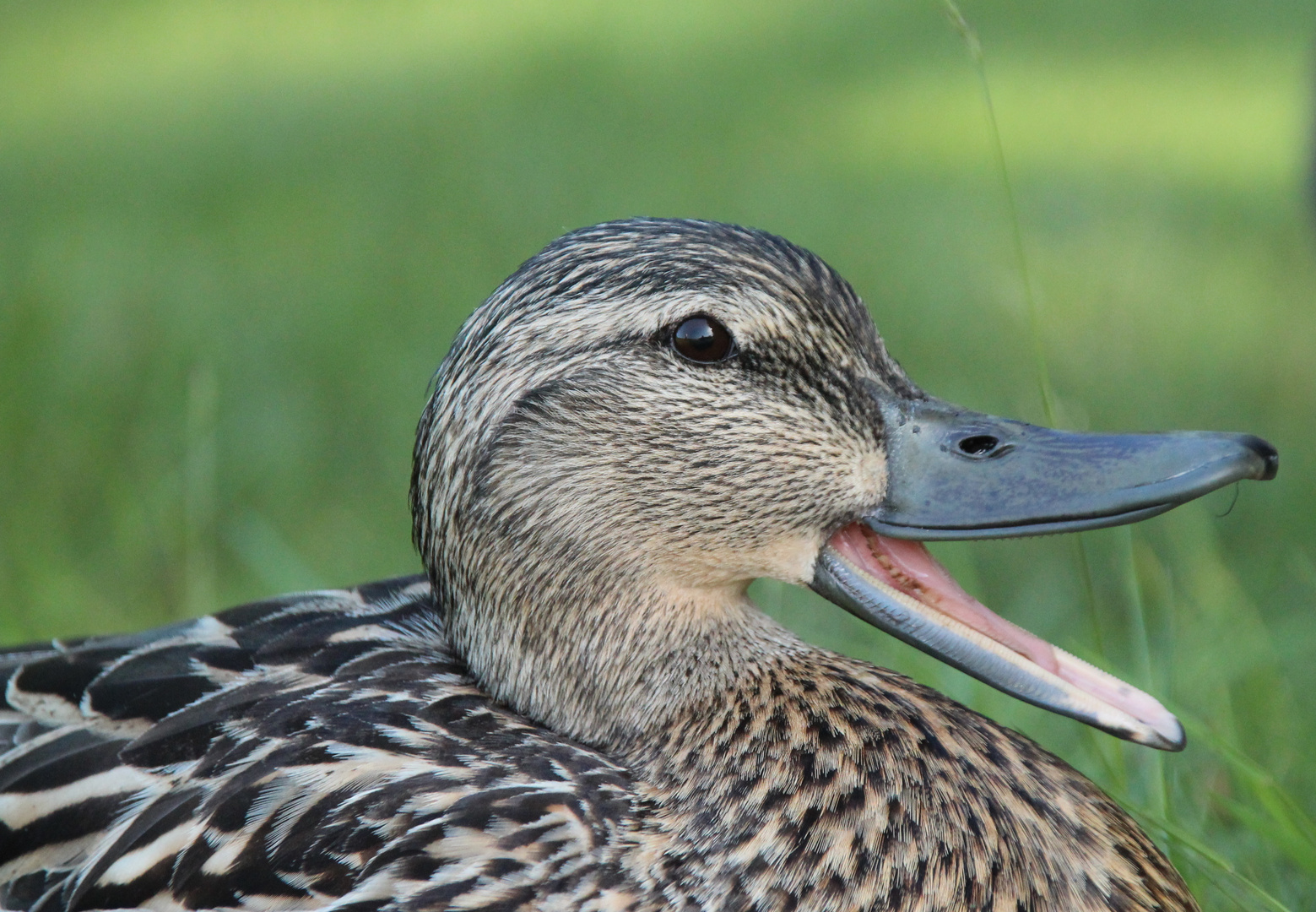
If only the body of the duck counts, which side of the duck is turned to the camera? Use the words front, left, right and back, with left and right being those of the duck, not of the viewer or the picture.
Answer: right
